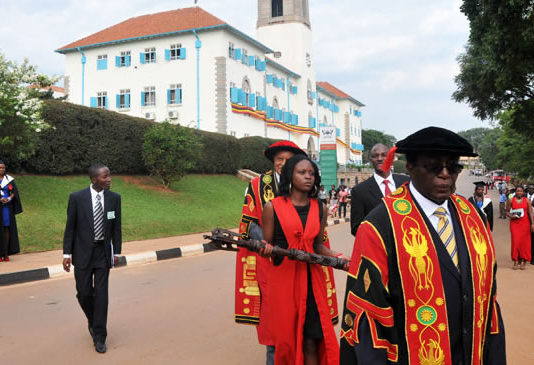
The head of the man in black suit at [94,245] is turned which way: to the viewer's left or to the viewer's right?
to the viewer's right

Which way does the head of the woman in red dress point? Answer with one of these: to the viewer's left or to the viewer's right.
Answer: to the viewer's right

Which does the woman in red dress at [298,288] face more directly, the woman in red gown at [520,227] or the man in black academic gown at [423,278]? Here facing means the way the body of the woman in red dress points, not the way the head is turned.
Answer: the man in black academic gown

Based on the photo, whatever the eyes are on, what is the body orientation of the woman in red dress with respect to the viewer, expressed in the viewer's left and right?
facing the viewer and to the right of the viewer

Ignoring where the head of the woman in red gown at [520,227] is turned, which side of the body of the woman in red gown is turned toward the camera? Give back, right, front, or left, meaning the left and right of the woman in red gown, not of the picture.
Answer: front

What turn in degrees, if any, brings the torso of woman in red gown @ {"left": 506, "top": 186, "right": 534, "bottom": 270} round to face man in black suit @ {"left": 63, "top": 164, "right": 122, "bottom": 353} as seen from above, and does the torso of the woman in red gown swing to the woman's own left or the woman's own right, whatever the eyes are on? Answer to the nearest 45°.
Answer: approximately 45° to the woman's own right

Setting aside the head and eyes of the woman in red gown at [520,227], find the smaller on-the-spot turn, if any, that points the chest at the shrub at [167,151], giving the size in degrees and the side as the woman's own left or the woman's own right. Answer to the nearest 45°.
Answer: approximately 135° to the woman's own right

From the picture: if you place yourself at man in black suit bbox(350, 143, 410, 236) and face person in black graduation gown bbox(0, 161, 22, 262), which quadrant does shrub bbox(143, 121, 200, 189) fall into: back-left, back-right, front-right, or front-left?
front-right

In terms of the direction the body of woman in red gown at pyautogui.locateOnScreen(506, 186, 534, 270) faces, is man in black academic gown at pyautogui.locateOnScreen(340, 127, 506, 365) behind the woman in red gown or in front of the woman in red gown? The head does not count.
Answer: in front

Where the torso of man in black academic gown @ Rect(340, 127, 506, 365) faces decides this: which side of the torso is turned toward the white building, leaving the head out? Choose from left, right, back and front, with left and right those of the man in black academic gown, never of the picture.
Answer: back

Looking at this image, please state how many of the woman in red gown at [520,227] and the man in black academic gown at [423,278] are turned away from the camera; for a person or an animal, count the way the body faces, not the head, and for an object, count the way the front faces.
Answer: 0
